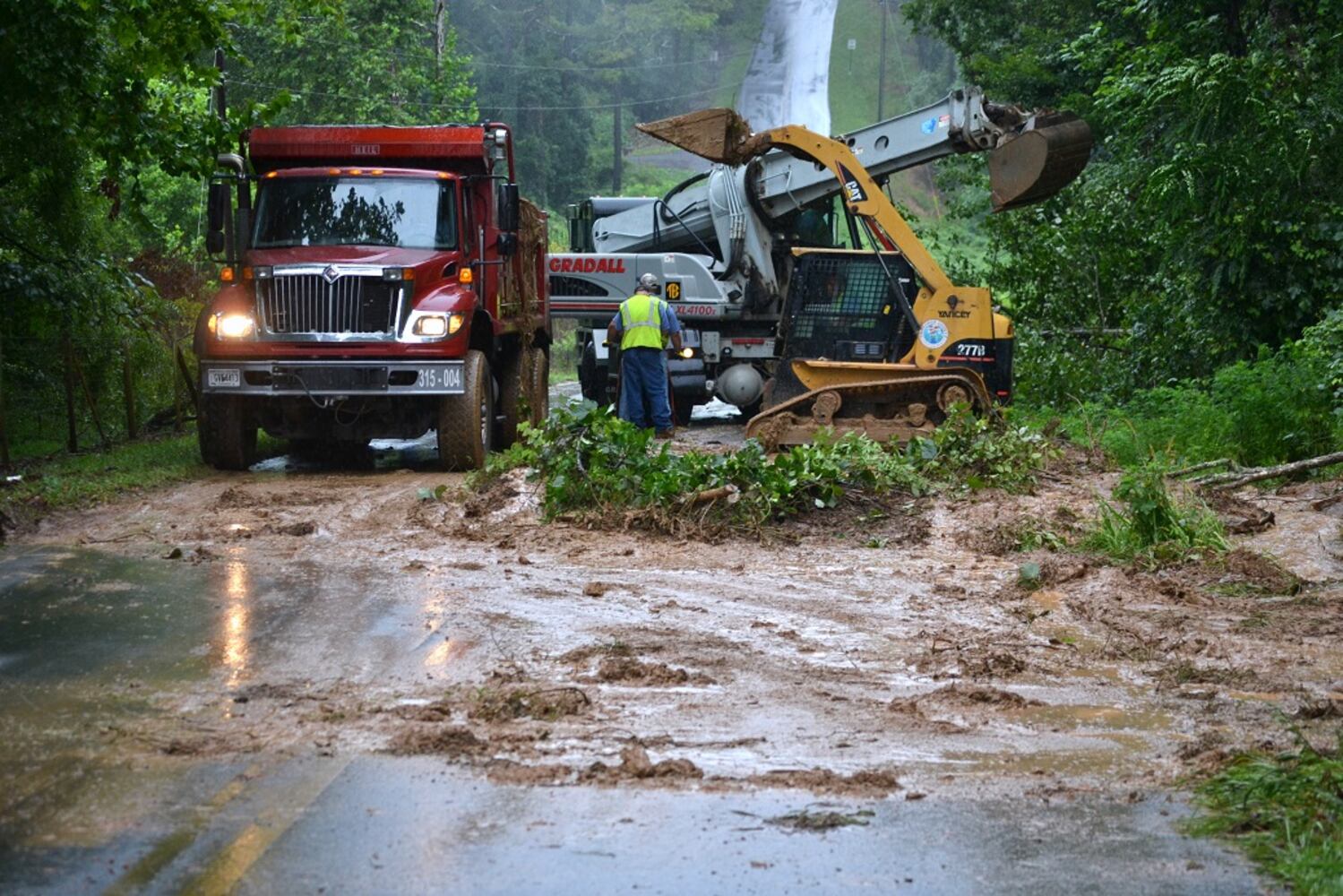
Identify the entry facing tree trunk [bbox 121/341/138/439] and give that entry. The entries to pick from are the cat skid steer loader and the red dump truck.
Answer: the cat skid steer loader

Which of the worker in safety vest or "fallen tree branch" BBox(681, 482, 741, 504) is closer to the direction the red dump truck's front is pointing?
the fallen tree branch

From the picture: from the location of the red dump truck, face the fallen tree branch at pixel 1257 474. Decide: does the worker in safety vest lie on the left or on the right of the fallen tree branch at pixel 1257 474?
left

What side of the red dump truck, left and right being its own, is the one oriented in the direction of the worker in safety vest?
left

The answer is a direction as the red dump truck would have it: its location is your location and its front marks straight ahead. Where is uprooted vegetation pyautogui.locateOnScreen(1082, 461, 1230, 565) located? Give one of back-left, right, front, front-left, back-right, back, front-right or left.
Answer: front-left

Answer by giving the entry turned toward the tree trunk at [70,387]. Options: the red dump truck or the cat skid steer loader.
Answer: the cat skid steer loader

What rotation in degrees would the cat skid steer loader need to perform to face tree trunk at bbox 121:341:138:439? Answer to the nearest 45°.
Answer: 0° — it already faces it

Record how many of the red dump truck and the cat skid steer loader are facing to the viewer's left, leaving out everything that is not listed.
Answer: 1

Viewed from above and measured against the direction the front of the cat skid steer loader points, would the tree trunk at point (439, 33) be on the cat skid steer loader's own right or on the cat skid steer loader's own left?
on the cat skid steer loader's own right

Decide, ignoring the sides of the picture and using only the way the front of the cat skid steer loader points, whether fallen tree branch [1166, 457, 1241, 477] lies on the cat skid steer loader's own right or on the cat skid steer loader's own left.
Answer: on the cat skid steer loader's own left

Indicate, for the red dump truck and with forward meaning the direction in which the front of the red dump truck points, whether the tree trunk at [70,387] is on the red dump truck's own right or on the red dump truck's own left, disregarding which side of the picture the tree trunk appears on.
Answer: on the red dump truck's own right

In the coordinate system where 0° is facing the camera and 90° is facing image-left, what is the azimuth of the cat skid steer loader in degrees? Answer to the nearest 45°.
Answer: approximately 90°

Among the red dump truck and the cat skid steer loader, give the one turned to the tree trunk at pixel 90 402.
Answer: the cat skid steer loader

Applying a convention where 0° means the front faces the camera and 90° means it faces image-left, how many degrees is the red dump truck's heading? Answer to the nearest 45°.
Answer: approximately 0°

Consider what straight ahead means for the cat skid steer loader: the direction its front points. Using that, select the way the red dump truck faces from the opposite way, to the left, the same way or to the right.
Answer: to the left

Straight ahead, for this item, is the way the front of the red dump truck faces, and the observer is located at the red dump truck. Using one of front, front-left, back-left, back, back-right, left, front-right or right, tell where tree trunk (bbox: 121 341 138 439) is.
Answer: back-right
